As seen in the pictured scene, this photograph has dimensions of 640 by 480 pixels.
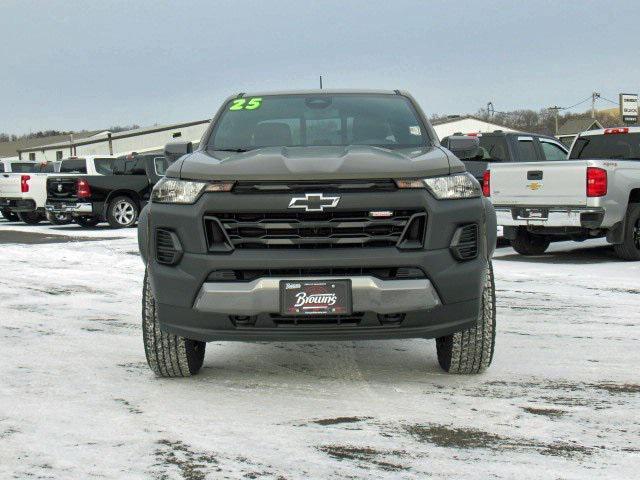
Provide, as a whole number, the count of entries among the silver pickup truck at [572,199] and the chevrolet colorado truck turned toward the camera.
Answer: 1

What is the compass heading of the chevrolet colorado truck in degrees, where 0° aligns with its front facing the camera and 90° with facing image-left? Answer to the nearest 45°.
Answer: approximately 0°

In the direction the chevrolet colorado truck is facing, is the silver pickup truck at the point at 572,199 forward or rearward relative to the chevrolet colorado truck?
rearward

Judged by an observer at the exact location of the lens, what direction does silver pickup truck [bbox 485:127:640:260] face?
facing away from the viewer and to the right of the viewer

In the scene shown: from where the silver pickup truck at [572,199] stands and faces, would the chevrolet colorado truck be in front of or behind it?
behind
